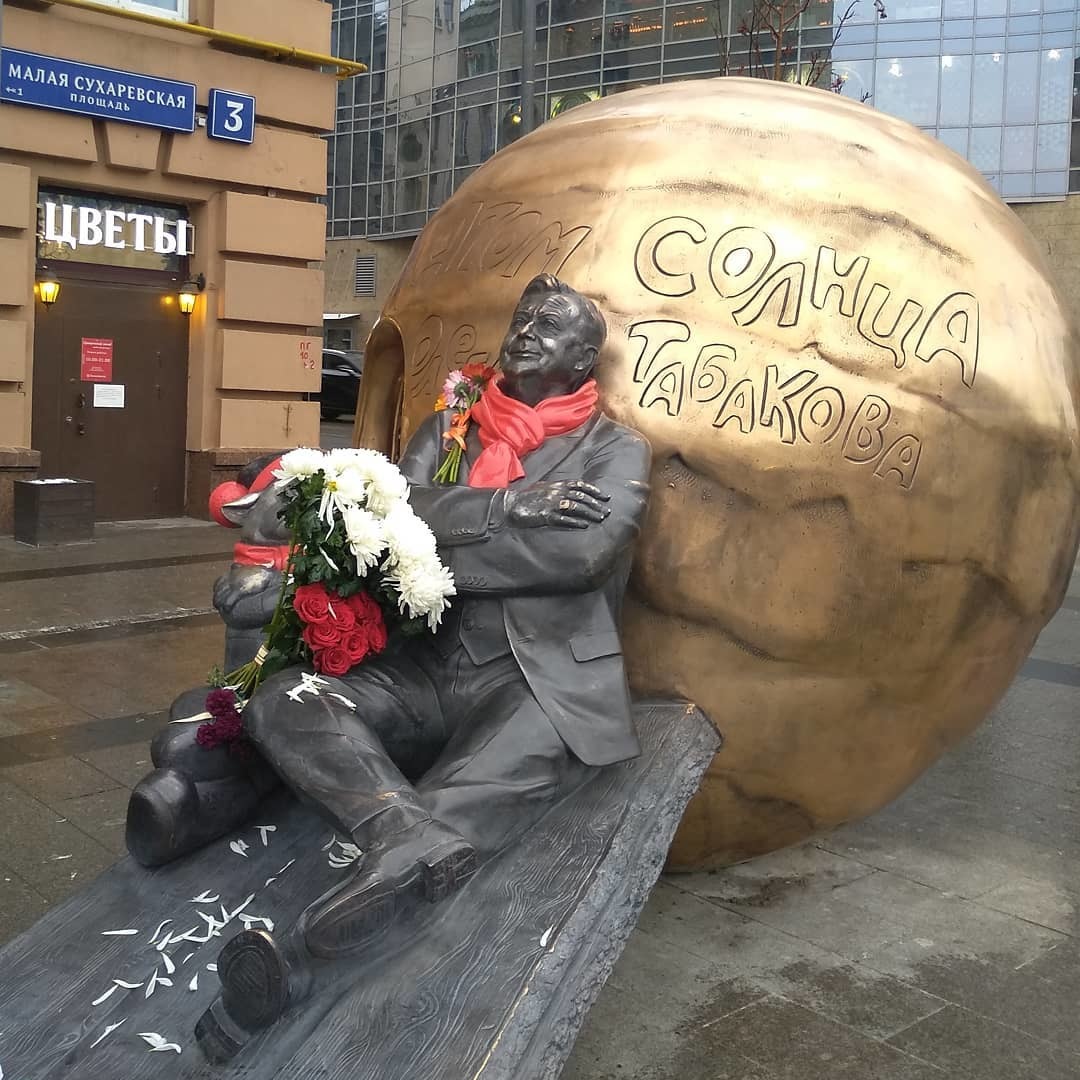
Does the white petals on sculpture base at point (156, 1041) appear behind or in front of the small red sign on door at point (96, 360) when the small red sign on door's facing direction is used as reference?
in front

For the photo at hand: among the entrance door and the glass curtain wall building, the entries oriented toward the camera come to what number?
2

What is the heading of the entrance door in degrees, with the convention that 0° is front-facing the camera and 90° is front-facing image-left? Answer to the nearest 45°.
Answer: approximately 0°

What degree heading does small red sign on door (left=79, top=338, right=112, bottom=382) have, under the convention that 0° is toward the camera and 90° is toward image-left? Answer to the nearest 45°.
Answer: approximately 0°

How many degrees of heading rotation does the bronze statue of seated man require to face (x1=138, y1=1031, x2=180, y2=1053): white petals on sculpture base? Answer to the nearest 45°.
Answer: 0° — it already faces it

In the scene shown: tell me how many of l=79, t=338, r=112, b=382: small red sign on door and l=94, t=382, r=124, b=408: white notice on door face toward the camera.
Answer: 2

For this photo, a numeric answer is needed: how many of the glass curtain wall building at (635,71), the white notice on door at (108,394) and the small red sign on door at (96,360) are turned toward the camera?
3

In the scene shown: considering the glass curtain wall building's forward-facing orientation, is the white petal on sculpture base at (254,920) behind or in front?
in front

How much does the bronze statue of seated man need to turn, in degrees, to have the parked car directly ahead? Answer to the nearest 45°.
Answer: approximately 135° to its right

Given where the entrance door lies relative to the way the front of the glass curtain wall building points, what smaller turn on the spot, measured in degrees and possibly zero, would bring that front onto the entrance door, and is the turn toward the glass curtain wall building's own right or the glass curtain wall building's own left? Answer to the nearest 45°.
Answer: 0° — it already faces it

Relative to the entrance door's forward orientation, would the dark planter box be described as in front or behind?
in front
